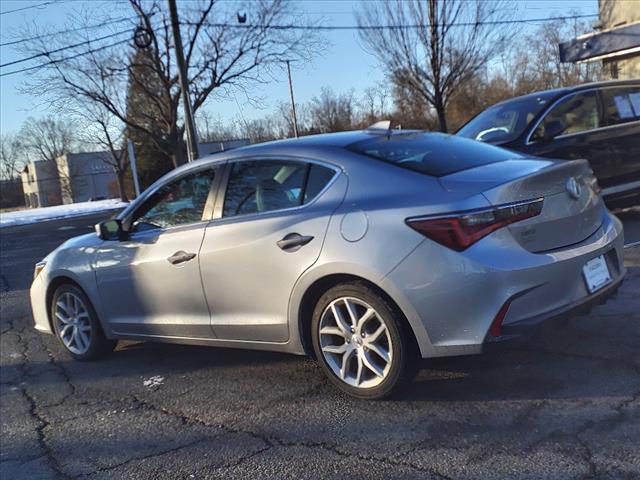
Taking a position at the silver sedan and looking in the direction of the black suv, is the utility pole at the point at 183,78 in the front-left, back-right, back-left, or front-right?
front-left

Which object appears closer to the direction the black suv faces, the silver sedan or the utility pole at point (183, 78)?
the silver sedan

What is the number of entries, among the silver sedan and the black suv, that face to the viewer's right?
0

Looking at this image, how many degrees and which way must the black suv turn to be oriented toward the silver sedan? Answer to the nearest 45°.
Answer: approximately 45° to its left

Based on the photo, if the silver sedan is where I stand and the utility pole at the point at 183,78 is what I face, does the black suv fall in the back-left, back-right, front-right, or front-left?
front-right

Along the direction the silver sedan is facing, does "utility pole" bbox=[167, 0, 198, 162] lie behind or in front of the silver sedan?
in front

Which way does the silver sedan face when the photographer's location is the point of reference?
facing away from the viewer and to the left of the viewer

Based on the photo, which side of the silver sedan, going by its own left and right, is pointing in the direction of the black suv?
right
